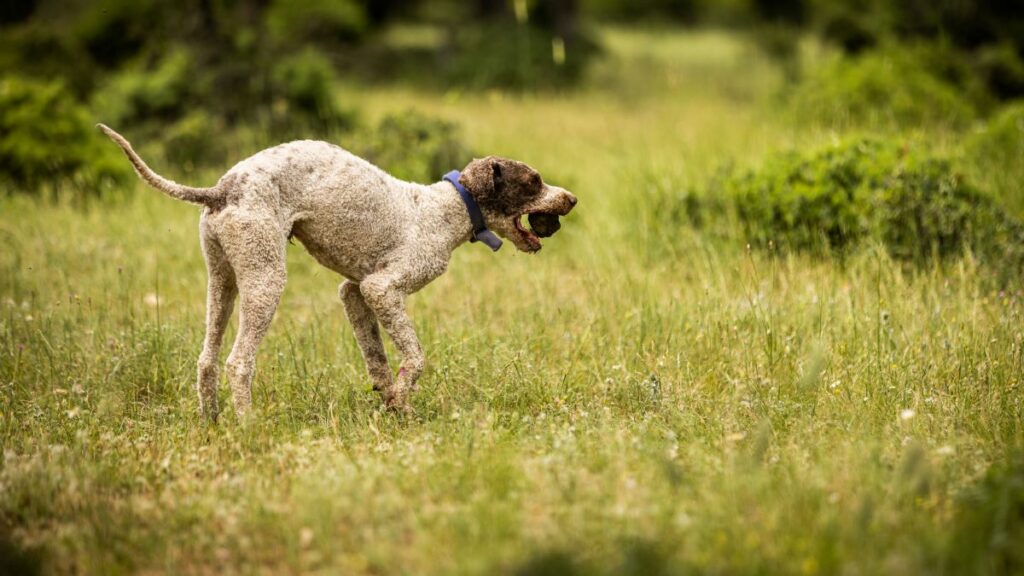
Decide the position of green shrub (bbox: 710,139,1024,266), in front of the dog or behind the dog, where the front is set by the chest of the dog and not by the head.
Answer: in front

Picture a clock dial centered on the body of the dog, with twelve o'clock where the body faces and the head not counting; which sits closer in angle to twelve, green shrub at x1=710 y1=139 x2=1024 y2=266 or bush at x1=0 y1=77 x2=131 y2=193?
the green shrub

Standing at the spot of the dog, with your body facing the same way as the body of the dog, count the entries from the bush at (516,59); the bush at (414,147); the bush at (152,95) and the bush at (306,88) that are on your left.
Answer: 4

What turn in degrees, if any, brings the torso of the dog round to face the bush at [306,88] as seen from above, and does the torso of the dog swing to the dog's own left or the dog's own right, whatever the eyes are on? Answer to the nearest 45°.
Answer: approximately 90° to the dog's own left

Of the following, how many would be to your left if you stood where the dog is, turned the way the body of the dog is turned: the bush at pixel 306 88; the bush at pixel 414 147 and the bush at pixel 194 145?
3

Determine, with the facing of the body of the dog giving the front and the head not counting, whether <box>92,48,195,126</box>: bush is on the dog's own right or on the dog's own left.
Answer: on the dog's own left

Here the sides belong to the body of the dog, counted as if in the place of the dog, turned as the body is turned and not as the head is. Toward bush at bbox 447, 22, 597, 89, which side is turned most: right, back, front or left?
left

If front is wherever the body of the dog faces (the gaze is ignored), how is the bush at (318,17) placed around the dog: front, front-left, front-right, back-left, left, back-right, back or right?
left

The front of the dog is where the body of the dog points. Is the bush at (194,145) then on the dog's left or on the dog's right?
on the dog's left

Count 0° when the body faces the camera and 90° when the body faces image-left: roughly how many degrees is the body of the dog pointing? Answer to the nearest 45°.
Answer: approximately 270°

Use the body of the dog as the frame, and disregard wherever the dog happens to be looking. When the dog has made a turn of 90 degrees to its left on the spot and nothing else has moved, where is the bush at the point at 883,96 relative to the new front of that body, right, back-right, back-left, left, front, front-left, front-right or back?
front-right

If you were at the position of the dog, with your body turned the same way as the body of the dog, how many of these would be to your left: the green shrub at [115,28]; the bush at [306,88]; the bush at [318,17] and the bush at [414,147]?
4

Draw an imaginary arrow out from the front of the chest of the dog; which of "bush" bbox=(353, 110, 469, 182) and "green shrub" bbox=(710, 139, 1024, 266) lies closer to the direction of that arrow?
the green shrub

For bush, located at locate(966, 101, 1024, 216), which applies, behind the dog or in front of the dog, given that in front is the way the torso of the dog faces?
in front
